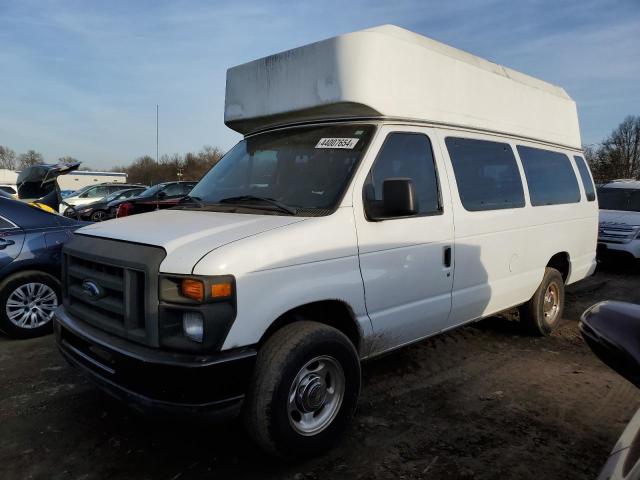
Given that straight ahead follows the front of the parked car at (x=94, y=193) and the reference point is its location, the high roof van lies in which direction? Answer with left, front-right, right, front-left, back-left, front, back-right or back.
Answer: front-left

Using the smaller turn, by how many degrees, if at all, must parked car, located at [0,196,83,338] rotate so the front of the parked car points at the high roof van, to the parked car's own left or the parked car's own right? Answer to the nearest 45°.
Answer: approximately 135° to the parked car's own left

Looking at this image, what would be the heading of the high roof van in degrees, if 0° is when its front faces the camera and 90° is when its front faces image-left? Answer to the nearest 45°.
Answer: approximately 45°

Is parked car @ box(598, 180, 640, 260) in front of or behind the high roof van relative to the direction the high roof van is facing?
behind

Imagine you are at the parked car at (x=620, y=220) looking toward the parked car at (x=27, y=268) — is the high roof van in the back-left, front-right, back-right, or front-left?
front-left

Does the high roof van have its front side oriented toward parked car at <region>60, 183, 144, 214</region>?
no

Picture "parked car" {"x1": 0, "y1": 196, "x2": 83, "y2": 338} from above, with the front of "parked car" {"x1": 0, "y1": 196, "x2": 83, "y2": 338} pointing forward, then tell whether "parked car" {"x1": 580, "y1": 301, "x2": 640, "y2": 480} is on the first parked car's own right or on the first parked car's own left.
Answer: on the first parked car's own left

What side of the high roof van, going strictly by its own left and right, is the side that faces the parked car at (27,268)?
right
